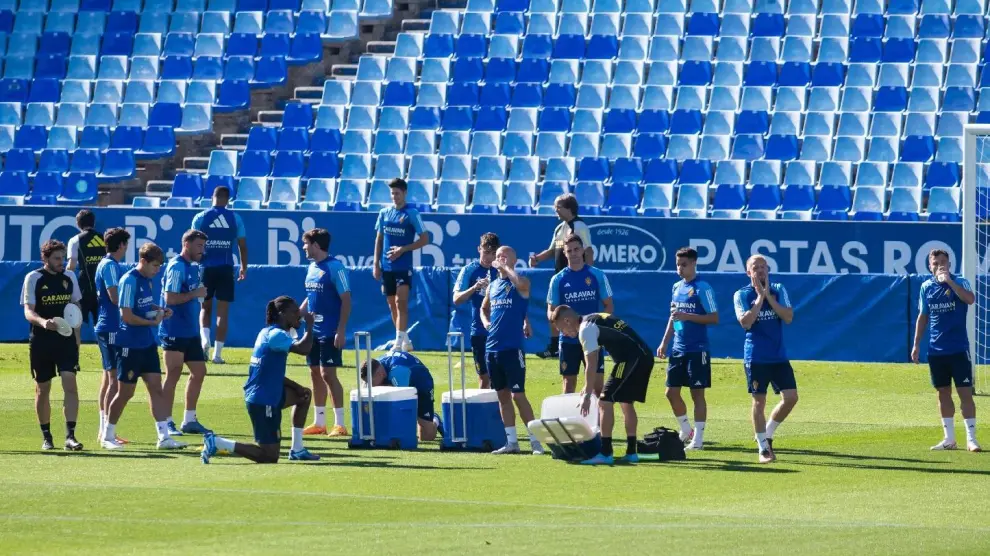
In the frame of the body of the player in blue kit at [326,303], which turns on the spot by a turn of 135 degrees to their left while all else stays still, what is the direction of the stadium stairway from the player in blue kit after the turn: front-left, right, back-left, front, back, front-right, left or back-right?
left

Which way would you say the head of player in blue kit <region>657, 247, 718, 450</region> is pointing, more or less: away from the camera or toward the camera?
toward the camera

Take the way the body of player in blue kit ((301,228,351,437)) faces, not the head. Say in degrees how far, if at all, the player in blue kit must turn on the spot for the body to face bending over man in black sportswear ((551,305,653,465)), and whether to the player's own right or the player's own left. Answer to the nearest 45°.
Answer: approximately 90° to the player's own left

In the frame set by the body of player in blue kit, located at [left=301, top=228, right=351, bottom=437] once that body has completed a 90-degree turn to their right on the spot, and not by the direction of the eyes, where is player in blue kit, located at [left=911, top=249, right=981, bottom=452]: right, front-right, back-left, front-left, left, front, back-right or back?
back-right

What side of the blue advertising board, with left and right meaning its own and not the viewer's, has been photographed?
front

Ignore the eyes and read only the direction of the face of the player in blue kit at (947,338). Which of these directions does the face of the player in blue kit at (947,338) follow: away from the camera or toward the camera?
toward the camera

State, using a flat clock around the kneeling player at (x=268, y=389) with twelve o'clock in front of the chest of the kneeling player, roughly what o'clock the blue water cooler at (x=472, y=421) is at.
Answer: The blue water cooler is roughly at 11 o'clock from the kneeling player.

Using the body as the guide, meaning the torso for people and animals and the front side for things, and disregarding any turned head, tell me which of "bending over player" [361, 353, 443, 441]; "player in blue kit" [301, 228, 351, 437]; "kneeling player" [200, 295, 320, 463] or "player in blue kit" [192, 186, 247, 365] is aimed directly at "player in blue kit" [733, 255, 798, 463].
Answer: the kneeling player

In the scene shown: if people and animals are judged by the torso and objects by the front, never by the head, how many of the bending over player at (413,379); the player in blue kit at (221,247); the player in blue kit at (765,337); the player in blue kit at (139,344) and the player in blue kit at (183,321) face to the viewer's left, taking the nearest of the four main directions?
1

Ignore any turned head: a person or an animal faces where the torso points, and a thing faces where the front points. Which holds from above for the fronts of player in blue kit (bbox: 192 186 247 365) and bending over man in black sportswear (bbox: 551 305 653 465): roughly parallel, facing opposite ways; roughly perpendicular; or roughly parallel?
roughly perpendicular

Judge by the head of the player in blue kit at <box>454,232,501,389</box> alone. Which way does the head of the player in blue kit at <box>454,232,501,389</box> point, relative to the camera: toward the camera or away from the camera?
toward the camera

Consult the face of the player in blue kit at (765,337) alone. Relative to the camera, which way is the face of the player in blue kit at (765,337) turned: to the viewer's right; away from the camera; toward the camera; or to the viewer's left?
toward the camera

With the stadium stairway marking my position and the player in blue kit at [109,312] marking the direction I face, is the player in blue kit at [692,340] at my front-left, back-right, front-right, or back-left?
front-left

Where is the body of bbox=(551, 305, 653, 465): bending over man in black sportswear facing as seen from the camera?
to the viewer's left

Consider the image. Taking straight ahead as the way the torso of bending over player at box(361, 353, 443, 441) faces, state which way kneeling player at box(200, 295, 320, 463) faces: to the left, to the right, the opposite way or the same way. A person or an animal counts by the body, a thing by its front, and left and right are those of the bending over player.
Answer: the opposite way
